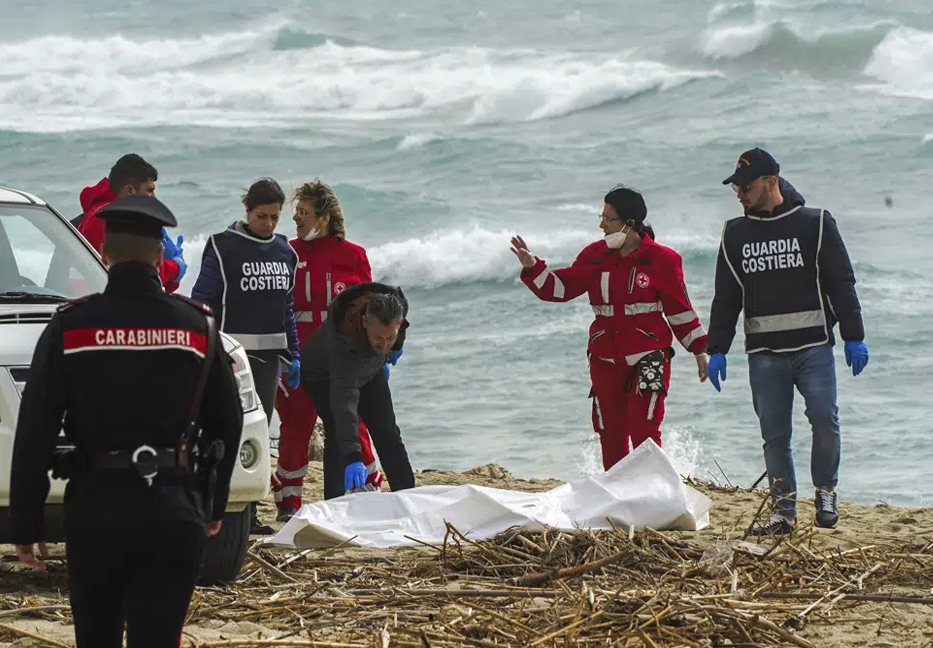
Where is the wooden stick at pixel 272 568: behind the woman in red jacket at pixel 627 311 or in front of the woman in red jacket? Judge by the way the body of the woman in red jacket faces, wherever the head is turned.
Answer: in front

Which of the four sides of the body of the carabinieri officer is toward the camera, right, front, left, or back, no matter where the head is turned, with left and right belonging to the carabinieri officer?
back

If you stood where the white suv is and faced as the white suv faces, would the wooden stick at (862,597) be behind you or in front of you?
in front

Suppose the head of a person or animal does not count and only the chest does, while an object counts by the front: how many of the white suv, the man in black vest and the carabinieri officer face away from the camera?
1

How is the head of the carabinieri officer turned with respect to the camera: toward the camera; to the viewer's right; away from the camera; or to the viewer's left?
away from the camera

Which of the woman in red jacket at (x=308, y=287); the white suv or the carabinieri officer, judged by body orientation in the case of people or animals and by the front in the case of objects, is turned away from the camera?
the carabinieri officer

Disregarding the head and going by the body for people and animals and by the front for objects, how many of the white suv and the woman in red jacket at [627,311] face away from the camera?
0

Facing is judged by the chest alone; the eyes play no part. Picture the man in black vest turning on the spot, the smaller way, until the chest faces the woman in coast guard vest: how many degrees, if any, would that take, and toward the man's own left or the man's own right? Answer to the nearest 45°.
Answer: approximately 45° to the man's own right

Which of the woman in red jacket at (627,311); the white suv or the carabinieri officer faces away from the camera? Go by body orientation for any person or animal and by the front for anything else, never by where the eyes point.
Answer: the carabinieri officer

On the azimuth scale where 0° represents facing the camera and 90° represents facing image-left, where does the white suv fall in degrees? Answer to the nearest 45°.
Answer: approximately 315°
